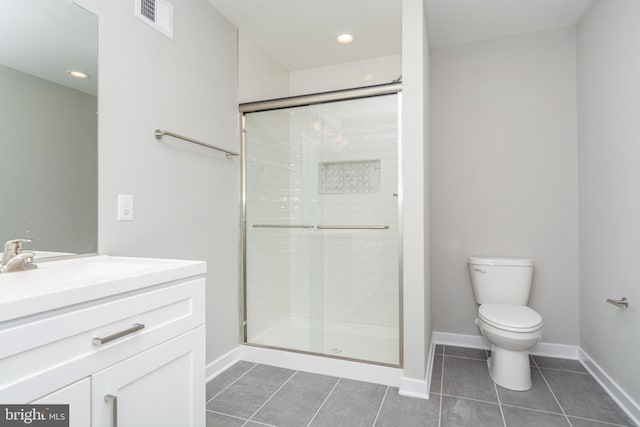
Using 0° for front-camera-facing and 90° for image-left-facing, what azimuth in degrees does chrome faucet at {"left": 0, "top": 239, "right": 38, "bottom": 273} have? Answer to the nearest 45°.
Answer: approximately 315°

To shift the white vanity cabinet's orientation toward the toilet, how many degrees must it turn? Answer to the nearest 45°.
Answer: approximately 45° to its left

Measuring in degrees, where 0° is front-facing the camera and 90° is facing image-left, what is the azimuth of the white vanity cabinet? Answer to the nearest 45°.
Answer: approximately 315°

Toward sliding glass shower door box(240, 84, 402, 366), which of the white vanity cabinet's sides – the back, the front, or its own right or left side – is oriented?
left

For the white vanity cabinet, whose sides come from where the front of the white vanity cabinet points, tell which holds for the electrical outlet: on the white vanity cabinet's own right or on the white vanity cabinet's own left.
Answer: on the white vanity cabinet's own left
